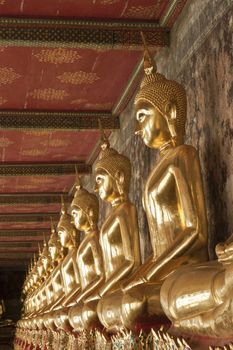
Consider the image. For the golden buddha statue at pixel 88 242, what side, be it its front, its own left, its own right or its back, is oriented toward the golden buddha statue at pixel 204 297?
left

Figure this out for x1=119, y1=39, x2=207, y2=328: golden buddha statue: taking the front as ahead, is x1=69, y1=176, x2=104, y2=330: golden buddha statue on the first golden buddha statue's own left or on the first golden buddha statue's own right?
on the first golden buddha statue's own right

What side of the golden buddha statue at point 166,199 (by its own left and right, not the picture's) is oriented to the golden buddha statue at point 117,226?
right

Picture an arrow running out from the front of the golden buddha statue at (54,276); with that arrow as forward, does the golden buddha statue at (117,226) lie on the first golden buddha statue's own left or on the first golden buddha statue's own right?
on the first golden buddha statue's own left

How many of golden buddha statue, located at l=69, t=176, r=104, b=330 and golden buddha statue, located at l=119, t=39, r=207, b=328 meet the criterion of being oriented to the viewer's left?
2

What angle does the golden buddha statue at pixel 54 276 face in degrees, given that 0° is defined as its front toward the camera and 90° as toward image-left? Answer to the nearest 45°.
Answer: approximately 45°

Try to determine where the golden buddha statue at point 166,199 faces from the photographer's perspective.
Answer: facing to the left of the viewer

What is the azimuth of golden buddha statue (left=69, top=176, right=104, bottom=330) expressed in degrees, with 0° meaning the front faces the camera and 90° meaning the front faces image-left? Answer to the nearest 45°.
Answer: approximately 90°

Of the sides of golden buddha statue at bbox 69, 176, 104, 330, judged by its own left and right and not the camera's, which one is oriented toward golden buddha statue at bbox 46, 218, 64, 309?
right

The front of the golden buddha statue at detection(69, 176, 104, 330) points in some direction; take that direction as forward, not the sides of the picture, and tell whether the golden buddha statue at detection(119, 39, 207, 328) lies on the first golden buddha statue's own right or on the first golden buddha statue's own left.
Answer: on the first golden buddha statue's own left

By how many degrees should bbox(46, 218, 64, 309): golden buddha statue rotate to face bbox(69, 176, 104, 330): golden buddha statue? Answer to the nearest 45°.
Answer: approximately 45° to its left
